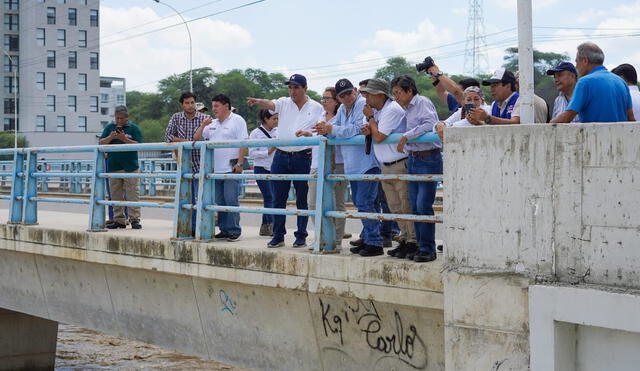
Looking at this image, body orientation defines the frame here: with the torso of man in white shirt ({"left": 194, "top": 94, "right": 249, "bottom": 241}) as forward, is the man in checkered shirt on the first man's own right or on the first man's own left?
on the first man's own right

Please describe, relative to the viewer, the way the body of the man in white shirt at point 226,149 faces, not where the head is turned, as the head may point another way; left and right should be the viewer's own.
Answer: facing the viewer and to the left of the viewer

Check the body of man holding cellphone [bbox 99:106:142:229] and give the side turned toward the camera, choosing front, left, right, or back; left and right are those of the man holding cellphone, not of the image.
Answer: front

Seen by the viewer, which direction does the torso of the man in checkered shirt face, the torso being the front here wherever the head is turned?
toward the camera

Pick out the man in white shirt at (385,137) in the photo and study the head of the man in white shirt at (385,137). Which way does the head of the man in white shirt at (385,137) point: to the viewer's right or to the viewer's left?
to the viewer's left

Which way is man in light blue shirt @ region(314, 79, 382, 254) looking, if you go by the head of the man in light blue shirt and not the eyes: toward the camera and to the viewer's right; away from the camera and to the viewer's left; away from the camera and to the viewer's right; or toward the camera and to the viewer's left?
toward the camera and to the viewer's left

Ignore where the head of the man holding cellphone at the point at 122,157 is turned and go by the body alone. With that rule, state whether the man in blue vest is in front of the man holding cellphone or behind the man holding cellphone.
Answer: in front

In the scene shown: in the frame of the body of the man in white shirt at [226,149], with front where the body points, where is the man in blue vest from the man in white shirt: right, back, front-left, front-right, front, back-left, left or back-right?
left

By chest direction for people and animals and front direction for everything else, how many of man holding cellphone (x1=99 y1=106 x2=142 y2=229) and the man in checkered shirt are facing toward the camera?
2

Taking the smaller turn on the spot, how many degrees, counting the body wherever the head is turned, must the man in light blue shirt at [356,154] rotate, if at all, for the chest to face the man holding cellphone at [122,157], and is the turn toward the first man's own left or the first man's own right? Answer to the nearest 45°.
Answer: approximately 90° to the first man's own right

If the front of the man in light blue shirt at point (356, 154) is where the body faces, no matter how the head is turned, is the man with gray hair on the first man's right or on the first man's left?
on the first man's left

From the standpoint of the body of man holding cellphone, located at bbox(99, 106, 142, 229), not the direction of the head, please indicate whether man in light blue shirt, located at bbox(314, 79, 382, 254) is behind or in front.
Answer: in front

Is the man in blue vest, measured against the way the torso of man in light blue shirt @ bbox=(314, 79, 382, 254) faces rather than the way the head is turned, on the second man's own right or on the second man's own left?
on the second man's own left
